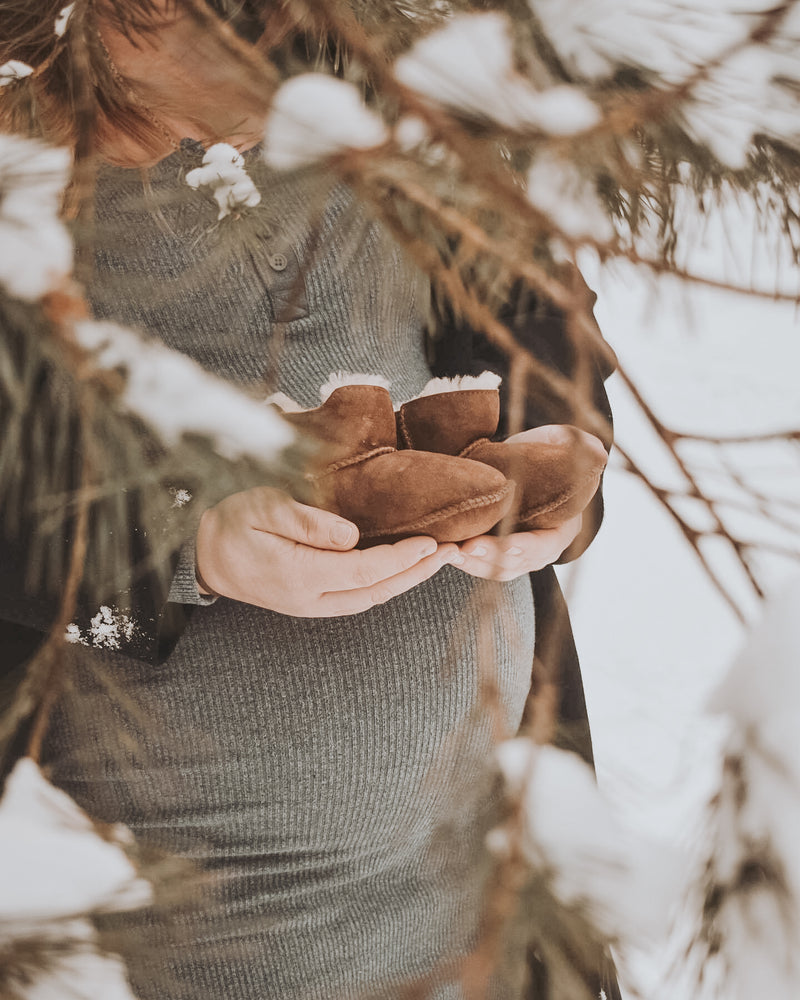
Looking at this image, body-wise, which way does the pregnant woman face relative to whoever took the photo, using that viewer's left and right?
facing the viewer and to the right of the viewer
